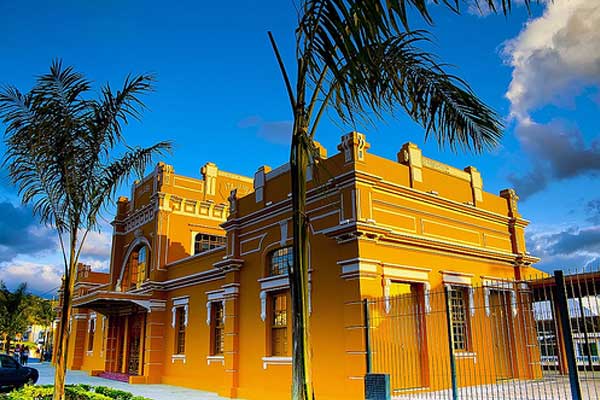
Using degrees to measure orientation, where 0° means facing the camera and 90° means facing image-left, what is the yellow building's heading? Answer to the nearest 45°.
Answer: approximately 45°

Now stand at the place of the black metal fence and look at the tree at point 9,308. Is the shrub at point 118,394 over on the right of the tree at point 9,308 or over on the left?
left
